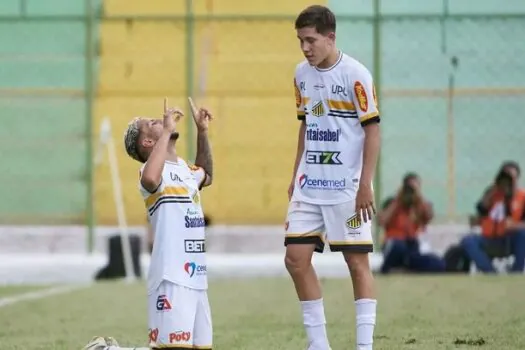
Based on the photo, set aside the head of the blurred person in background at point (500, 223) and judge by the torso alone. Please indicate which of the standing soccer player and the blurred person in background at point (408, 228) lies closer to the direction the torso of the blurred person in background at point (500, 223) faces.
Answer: the standing soccer player

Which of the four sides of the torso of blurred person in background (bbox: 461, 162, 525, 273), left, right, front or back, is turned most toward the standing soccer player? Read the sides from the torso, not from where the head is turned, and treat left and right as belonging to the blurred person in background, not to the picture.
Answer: front

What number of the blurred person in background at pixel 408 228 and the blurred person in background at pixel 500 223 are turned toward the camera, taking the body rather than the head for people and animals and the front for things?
2

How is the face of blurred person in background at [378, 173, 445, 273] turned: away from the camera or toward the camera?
toward the camera

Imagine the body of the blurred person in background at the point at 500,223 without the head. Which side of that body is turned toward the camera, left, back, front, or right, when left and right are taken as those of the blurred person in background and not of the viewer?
front

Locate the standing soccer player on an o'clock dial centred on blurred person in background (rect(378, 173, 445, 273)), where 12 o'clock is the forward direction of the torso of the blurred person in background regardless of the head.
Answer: The standing soccer player is roughly at 12 o'clock from the blurred person in background.

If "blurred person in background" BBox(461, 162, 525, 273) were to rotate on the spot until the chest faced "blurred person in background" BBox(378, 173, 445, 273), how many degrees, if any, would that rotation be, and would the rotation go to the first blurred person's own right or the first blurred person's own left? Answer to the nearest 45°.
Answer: approximately 90° to the first blurred person's own right

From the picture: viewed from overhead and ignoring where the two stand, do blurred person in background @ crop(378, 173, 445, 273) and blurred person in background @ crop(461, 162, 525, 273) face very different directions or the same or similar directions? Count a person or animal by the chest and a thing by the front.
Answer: same or similar directions

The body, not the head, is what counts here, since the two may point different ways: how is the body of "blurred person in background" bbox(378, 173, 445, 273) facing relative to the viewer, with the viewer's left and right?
facing the viewer

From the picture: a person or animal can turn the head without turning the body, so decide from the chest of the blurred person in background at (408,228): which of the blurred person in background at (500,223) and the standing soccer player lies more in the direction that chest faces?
the standing soccer player

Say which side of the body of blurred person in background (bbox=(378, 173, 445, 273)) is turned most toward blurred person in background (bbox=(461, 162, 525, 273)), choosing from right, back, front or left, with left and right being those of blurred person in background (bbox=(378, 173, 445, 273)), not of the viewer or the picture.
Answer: left
